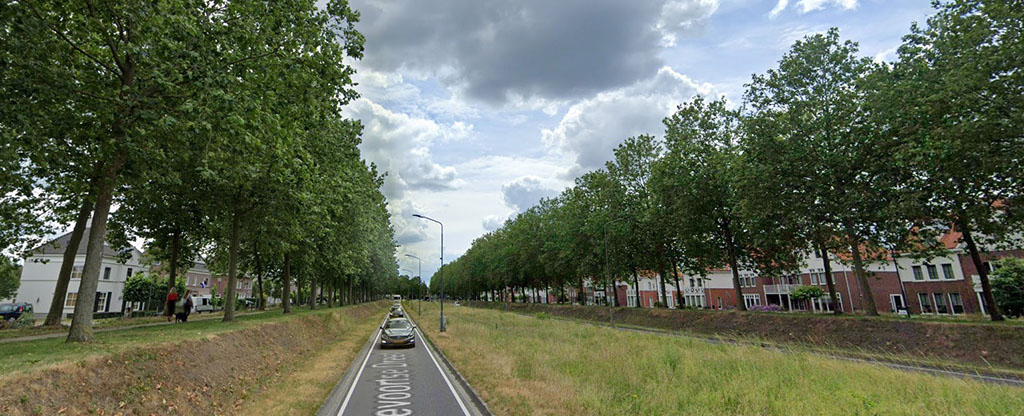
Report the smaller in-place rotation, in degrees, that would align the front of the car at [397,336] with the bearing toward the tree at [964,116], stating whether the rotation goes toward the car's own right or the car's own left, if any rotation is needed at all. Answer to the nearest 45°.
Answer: approximately 45° to the car's own left

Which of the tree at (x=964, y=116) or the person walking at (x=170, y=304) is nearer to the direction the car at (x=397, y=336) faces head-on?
the tree

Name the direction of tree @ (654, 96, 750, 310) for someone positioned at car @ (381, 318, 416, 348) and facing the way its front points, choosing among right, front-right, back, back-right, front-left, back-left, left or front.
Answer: left

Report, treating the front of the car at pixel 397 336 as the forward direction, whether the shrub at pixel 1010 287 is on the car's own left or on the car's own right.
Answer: on the car's own left

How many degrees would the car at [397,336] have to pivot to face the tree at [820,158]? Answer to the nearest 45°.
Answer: approximately 90° to its left

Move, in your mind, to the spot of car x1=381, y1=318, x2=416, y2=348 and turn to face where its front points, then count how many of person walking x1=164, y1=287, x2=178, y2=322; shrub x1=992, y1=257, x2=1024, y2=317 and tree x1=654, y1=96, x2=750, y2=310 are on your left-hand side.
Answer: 2

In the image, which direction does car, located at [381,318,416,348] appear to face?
toward the camera

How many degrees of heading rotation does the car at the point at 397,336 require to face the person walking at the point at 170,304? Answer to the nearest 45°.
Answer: approximately 90° to its right

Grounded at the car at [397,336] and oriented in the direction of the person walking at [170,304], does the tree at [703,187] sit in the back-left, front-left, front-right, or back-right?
back-right
